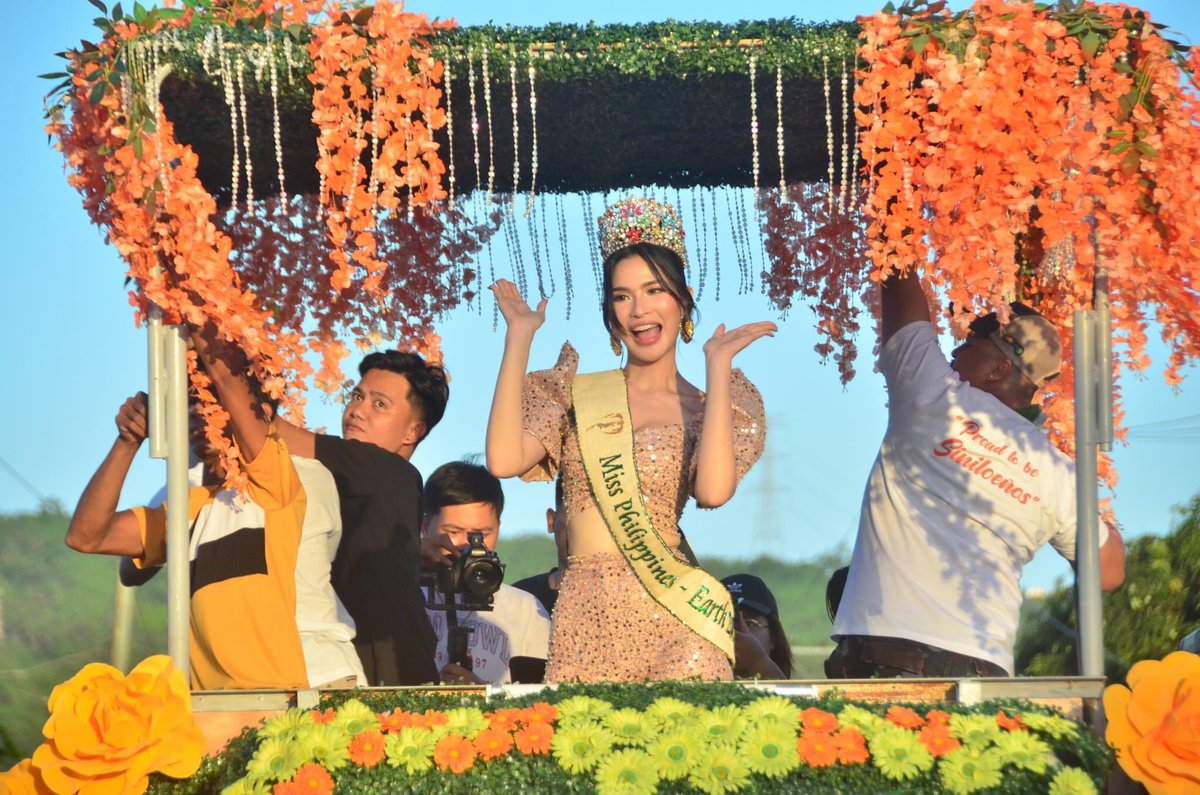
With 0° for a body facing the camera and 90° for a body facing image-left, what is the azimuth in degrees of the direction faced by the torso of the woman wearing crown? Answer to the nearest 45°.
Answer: approximately 0°

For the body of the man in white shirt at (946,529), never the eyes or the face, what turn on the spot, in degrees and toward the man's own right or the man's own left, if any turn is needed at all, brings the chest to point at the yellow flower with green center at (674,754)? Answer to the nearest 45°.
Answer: approximately 90° to the man's own left

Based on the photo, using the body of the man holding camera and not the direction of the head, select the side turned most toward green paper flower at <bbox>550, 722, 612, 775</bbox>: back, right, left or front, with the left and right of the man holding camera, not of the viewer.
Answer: front

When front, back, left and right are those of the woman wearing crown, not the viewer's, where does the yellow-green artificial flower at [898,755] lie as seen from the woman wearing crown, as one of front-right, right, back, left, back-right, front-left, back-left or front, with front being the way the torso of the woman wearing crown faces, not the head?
front-left

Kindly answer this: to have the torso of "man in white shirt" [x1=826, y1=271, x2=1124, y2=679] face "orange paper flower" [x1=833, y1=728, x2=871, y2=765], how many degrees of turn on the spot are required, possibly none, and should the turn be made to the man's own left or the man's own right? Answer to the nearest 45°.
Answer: approximately 135° to the man's own left

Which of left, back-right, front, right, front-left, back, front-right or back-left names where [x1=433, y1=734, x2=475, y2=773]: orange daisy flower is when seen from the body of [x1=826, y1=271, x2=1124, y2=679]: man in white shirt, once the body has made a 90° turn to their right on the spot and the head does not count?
back

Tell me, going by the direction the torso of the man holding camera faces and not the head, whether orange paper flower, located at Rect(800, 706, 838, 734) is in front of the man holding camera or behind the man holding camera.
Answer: in front

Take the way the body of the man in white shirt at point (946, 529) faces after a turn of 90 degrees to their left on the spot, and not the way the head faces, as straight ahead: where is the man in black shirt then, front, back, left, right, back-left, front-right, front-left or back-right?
front-right

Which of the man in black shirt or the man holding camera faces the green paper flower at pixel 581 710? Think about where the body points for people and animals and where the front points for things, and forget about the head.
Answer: the man holding camera

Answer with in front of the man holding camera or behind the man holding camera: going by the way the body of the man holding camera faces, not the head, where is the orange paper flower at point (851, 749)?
in front
